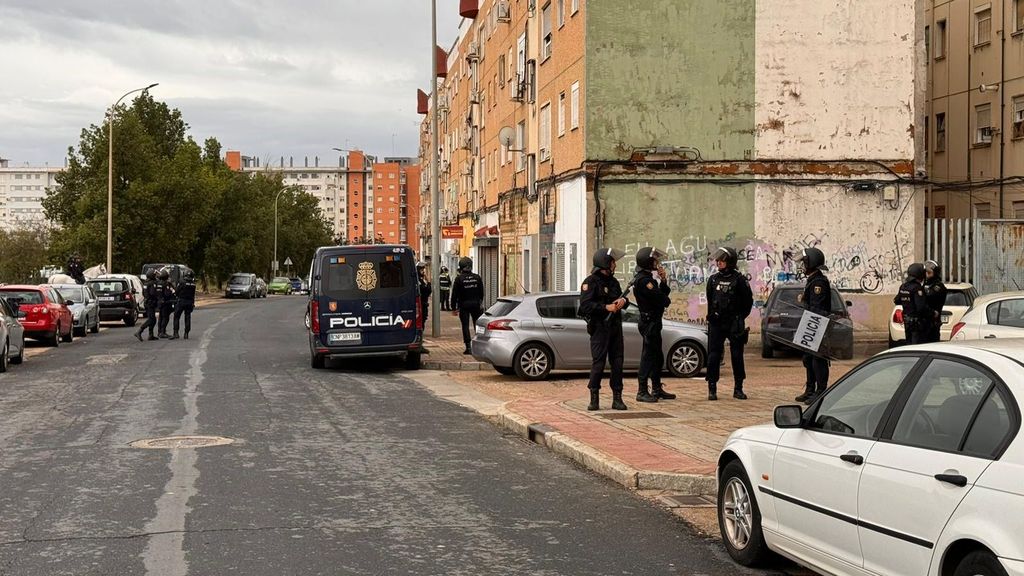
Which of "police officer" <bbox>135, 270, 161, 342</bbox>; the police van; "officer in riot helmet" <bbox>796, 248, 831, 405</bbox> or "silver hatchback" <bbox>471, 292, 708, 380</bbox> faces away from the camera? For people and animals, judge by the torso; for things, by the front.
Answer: the police van

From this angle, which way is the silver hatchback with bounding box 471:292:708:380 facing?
to the viewer's right

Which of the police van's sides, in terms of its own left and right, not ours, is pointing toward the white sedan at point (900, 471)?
back

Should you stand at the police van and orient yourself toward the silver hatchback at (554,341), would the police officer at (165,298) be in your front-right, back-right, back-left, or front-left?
back-left

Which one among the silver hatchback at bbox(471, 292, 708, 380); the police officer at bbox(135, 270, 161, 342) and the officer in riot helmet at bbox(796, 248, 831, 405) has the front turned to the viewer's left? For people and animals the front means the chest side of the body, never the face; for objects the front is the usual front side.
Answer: the officer in riot helmet

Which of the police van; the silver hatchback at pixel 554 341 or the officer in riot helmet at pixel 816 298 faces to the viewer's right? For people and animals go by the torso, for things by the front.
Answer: the silver hatchback

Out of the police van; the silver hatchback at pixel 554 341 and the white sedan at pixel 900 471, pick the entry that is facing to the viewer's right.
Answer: the silver hatchback

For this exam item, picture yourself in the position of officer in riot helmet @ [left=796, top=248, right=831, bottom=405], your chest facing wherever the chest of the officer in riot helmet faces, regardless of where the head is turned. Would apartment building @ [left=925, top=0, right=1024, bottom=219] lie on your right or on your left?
on your right

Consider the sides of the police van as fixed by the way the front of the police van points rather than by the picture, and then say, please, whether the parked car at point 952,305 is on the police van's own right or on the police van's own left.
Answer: on the police van's own right

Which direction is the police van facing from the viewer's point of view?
away from the camera

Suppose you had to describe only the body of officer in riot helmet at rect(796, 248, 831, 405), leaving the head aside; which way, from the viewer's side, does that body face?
to the viewer's left

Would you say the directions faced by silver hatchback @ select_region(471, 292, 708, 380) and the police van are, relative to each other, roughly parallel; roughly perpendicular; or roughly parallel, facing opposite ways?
roughly perpendicular

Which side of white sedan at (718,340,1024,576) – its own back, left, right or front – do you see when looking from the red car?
front

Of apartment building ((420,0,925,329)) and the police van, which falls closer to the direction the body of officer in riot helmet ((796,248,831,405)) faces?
the police van
